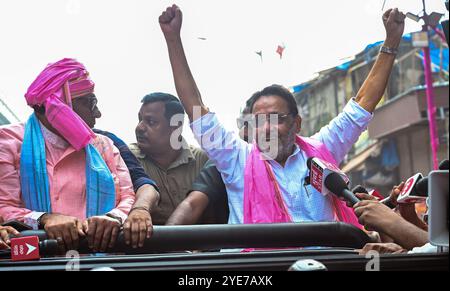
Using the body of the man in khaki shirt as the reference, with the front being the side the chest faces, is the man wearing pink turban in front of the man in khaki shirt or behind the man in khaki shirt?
in front

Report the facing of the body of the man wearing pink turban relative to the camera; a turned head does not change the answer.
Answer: toward the camera

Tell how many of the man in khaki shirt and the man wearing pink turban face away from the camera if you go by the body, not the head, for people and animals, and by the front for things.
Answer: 0

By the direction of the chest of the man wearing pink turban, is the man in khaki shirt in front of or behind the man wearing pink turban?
behind
